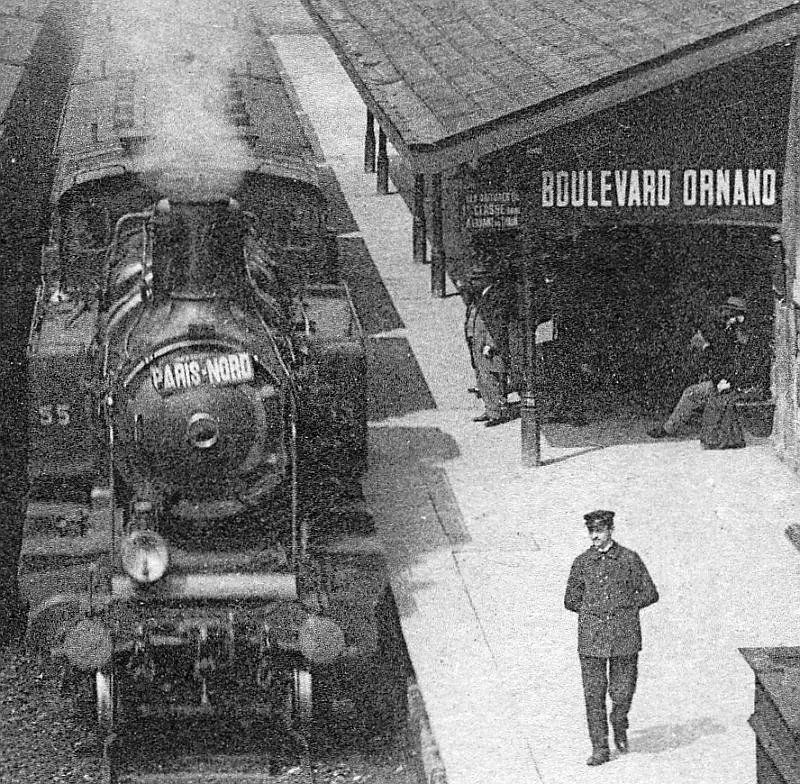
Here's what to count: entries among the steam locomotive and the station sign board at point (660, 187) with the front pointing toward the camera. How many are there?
2

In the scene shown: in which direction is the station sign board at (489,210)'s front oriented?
toward the camera

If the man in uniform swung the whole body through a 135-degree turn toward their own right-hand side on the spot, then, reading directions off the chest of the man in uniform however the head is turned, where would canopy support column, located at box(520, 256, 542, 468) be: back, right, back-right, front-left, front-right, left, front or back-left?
front-right

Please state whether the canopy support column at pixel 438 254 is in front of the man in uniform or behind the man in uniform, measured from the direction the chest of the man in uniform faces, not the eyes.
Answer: behind

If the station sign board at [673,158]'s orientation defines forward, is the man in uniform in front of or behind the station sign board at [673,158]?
in front

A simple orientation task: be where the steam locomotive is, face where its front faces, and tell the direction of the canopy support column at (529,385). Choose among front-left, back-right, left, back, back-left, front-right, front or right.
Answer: back-left

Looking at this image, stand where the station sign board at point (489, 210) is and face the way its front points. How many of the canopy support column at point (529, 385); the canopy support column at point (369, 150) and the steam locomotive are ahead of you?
2

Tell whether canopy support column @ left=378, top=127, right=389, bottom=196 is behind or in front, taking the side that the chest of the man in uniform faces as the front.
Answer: behind

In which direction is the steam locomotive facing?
toward the camera

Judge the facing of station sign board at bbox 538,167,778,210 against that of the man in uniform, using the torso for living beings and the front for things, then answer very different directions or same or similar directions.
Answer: same or similar directions
